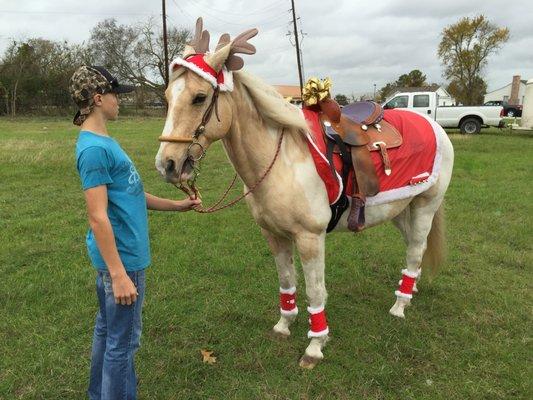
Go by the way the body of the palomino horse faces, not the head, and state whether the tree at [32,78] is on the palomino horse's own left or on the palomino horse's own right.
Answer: on the palomino horse's own right

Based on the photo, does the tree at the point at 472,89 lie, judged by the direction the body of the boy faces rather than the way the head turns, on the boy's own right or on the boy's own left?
on the boy's own left

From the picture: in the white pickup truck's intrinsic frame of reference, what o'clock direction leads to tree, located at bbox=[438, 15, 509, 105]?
The tree is roughly at 3 o'clock from the white pickup truck.

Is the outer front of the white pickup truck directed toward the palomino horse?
no

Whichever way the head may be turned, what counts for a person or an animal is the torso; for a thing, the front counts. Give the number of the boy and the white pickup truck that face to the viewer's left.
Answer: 1

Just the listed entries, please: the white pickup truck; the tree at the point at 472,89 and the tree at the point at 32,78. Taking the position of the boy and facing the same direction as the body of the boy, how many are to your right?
0

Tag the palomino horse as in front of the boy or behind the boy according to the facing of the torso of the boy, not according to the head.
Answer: in front

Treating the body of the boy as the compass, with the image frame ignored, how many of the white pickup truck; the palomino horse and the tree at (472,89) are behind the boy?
0

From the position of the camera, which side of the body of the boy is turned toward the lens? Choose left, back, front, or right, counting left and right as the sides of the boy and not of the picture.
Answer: right

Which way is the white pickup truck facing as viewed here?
to the viewer's left

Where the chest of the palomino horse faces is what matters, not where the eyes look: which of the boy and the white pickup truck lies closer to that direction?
the boy

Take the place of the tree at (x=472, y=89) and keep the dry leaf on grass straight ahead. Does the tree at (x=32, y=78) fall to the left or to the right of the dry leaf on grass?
right

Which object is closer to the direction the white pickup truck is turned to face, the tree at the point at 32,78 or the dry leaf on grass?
the tree

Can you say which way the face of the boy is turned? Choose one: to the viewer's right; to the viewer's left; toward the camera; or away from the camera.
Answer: to the viewer's right
